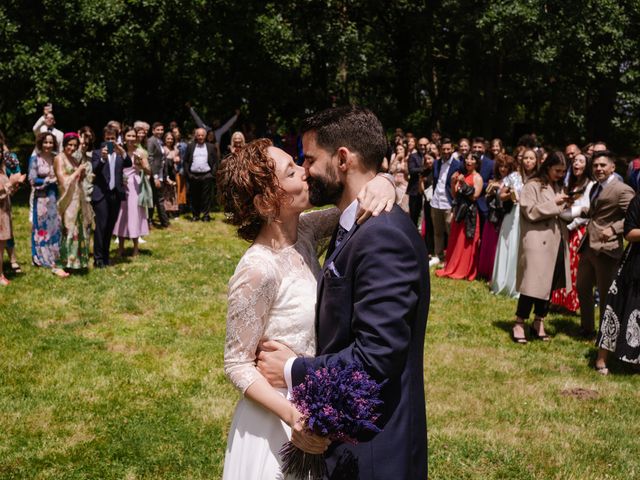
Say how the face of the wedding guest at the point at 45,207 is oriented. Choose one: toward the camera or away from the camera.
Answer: toward the camera

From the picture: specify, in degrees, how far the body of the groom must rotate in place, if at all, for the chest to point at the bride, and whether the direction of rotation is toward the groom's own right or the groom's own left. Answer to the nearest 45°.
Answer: approximately 45° to the groom's own right

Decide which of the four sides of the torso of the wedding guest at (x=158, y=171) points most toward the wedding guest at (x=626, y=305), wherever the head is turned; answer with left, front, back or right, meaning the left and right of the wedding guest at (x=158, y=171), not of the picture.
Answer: front

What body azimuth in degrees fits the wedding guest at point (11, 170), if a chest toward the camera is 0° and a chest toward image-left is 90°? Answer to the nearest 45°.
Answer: approximately 315°

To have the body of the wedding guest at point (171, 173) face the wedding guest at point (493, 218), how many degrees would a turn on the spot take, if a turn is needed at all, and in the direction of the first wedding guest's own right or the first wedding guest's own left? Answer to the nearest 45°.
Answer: approximately 45° to the first wedding guest's own left

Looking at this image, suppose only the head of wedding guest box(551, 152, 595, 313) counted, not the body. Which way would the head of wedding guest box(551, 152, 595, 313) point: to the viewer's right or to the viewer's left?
to the viewer's left

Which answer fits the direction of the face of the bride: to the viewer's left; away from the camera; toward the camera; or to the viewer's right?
to the viewer's right

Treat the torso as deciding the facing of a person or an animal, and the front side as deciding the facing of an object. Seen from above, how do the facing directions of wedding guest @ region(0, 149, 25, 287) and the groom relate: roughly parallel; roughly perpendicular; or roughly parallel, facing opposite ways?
roughly parallel, facing opposite ways

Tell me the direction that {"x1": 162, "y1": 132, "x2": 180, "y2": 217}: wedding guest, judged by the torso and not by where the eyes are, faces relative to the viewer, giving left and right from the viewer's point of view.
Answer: facing the viewer

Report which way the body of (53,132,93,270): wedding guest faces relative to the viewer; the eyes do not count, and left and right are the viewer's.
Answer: facing the viewer and to the right of the viewer

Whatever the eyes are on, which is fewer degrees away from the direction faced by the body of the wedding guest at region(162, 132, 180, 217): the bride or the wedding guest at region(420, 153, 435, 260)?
the bride

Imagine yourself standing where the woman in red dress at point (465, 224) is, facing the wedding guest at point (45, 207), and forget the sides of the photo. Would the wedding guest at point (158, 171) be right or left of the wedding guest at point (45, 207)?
right

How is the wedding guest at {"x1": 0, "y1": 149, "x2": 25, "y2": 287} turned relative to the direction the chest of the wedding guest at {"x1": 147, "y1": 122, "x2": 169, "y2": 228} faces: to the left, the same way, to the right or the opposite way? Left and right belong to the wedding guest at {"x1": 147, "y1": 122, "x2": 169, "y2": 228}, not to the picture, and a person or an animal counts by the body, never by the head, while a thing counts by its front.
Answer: the same way

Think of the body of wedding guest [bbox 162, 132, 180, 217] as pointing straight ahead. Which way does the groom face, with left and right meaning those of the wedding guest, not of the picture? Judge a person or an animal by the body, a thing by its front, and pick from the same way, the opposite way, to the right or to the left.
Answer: to the right

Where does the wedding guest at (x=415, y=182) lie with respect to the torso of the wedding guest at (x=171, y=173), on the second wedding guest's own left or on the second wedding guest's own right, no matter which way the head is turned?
on the second wedding guest's own left

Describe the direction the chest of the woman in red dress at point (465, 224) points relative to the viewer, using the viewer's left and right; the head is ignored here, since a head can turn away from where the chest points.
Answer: facing the viewer and to the left of the viewer

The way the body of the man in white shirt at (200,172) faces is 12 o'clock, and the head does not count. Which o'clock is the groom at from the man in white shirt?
The groom is roughly at 12 o'clock from the man in white shirt.
